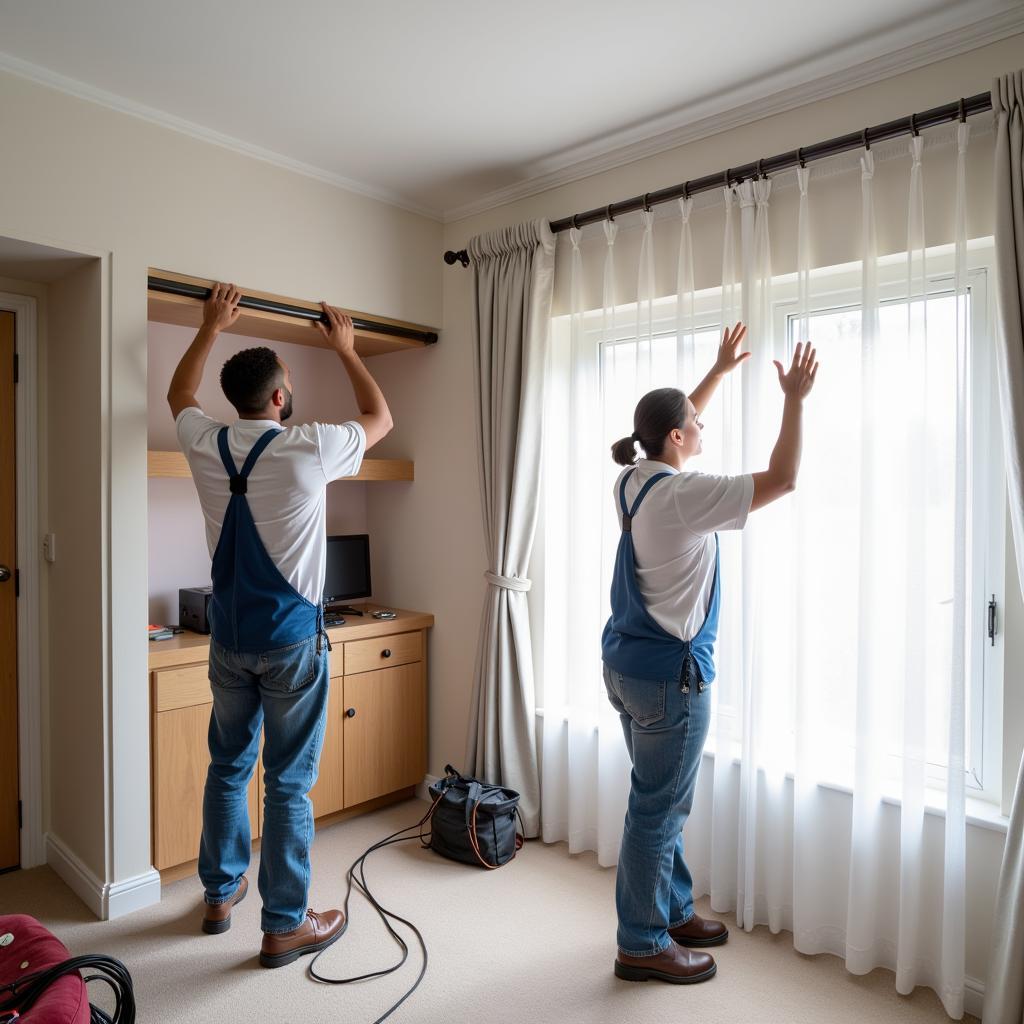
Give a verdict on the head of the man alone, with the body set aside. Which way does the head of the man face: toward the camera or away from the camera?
away from the camera

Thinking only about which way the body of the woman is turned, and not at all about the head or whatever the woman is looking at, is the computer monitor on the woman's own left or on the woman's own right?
on the woman's own left

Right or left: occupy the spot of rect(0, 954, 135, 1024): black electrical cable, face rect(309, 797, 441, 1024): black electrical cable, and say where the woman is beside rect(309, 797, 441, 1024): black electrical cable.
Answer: right

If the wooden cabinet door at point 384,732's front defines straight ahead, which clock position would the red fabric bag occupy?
The red fabric bag is roughly at 2 o'clock from the wooden cabinet door.

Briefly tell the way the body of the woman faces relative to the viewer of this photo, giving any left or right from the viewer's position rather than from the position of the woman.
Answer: facing away from the viewer and to the right of the viewer

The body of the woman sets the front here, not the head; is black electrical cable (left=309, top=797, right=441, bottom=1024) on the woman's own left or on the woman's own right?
on the woman's own left
